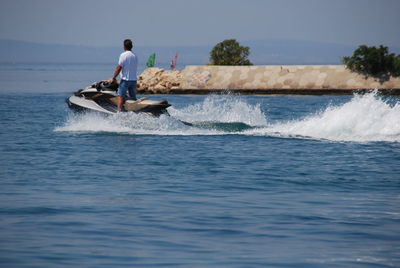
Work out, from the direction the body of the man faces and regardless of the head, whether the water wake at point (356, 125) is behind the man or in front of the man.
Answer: behind

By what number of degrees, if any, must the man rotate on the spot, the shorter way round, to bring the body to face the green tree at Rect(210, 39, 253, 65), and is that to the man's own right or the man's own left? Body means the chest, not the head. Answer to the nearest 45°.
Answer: approximately 45° to the man's own right

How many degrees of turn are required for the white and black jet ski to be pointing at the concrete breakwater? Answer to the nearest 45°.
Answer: approximately 135° to its right

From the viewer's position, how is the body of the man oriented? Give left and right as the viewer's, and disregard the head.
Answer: facing away from the viewer and to the left of the viewer

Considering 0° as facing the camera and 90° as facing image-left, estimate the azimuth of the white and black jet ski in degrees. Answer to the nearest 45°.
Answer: approximately 90°

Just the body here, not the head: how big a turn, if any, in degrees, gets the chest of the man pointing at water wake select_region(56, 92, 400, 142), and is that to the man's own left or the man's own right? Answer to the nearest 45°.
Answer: approximately 135° to the man's own right

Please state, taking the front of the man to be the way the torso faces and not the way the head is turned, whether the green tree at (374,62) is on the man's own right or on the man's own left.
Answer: on the man's own right

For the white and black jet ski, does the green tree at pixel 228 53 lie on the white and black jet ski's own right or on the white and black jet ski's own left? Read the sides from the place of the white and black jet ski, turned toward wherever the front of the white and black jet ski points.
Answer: on the white and black jet ski's own right
